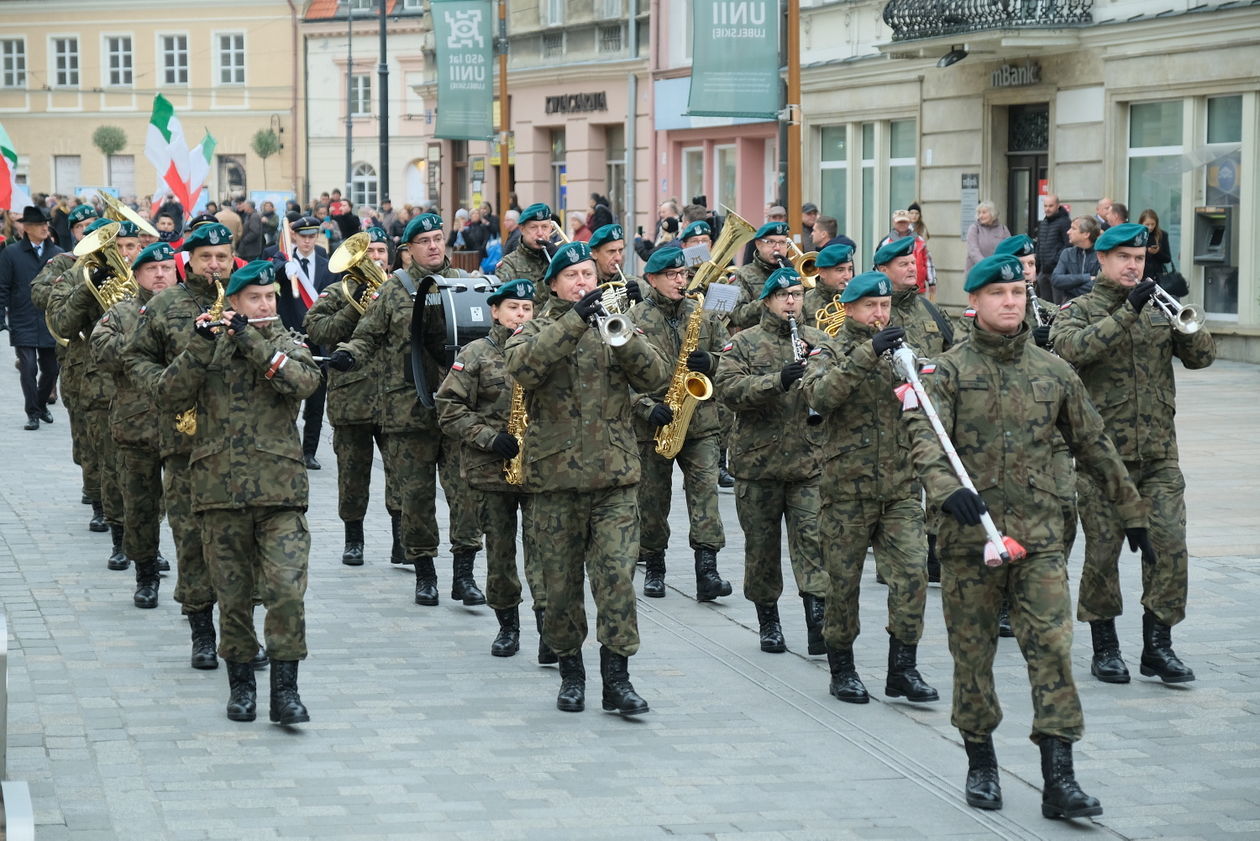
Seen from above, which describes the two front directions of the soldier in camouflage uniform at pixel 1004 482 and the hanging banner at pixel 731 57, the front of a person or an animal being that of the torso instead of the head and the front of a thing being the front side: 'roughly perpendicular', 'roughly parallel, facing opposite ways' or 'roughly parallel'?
roughly parallel, facing opposite ways

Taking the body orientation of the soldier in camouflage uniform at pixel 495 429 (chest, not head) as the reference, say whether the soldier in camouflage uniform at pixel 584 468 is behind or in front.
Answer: in front

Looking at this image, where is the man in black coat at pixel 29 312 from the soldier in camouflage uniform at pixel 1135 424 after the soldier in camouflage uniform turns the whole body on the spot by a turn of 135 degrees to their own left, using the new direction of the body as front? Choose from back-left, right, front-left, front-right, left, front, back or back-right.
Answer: front-left

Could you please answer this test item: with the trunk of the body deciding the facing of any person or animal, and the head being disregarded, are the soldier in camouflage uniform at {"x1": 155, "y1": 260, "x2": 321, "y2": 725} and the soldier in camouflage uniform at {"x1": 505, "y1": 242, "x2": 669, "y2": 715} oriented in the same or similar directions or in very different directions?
same or similar directions

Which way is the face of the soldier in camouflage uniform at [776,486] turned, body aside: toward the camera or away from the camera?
toward the camera

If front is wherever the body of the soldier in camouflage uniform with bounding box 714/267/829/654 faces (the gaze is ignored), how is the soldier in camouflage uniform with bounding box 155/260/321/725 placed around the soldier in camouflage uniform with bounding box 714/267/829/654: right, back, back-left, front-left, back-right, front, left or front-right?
right

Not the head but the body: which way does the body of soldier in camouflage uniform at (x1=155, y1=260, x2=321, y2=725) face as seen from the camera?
toward the camera

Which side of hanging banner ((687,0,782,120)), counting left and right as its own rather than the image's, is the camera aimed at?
back

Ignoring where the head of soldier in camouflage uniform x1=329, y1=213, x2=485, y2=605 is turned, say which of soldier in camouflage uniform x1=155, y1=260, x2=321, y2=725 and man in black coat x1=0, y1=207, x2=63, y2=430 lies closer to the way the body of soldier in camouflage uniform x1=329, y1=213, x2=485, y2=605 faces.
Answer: the soldier in camouflage uniform
